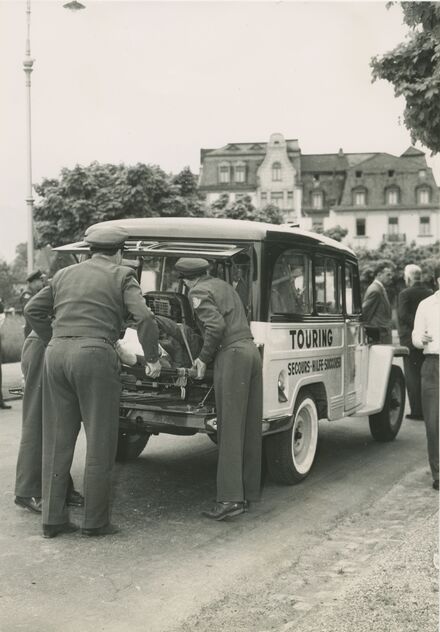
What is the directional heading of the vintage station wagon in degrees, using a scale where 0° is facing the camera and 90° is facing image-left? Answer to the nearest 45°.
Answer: approximately 225°

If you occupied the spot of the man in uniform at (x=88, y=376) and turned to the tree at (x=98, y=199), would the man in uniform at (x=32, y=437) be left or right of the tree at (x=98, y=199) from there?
left

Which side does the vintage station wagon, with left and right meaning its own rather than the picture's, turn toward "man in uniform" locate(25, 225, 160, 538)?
back

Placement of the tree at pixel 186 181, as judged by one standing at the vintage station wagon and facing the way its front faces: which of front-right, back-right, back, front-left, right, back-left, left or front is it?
front-left

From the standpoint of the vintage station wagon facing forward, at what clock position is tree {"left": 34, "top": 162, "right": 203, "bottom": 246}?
The tree is roughly at 10 o'clock from the vintage station wagon.

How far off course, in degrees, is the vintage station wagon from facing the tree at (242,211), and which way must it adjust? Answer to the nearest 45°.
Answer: approximately 45° to its left

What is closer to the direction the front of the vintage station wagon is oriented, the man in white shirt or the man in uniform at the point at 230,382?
the man in white shirt

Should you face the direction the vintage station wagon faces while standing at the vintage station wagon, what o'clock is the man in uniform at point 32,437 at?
The man in uniform is roughly at 7 o'clock from the vintage station wagon.

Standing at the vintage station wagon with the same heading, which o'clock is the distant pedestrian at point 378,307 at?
The distant pedestrian is roughly at 11 o'clock from the vintage station wagon.

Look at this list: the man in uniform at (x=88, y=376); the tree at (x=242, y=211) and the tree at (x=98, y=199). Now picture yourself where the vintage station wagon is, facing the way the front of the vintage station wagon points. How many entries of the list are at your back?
1

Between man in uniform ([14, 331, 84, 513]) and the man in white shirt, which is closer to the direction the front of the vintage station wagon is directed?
the man in white shirt

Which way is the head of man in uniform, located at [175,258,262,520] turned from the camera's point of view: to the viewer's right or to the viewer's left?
to the viewer's left

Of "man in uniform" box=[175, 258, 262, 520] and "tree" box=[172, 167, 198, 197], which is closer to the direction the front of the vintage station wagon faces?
the tree
